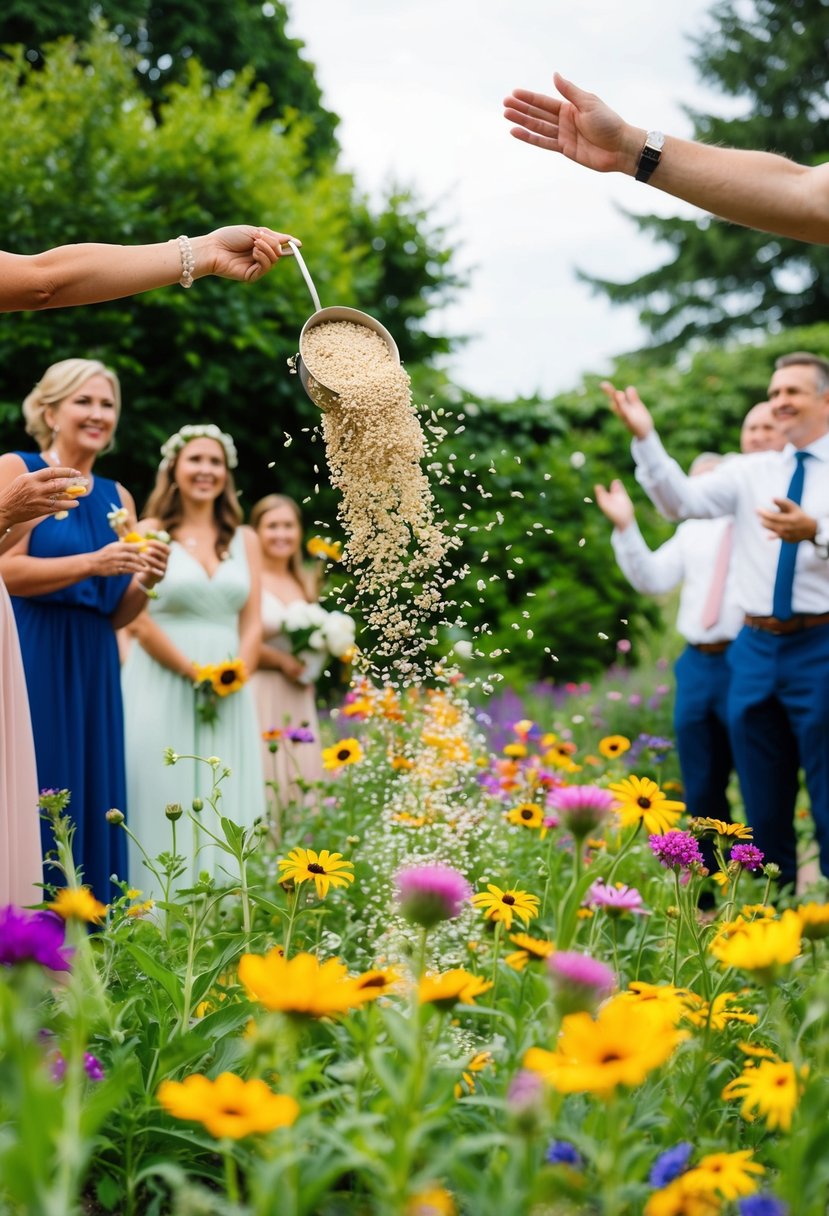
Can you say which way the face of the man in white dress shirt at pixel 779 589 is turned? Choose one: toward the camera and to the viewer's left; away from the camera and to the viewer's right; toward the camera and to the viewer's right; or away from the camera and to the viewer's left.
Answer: toward the camera and to the viewer's left

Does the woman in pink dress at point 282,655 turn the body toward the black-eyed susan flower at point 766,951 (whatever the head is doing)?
yes

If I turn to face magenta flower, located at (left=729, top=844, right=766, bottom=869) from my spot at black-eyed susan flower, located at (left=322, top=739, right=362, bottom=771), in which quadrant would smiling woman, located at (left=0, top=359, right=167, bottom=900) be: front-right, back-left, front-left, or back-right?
back-right

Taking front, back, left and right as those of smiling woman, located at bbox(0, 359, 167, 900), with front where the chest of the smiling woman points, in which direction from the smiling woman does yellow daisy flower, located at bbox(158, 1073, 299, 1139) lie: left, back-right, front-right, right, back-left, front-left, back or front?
front-right

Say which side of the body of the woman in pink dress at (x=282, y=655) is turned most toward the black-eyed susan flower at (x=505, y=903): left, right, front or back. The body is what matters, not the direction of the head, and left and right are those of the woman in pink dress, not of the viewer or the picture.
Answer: front

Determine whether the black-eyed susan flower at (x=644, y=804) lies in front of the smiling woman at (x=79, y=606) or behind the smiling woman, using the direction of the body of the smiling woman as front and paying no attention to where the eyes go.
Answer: in front

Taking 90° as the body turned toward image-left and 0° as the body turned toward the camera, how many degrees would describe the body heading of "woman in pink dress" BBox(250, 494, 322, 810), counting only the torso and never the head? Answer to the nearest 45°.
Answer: approximately 0°

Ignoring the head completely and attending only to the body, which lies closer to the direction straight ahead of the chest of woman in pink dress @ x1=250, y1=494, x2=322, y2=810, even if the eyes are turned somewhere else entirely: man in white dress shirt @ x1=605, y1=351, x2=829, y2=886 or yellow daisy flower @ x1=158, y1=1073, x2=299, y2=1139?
the yellow daisy flower
